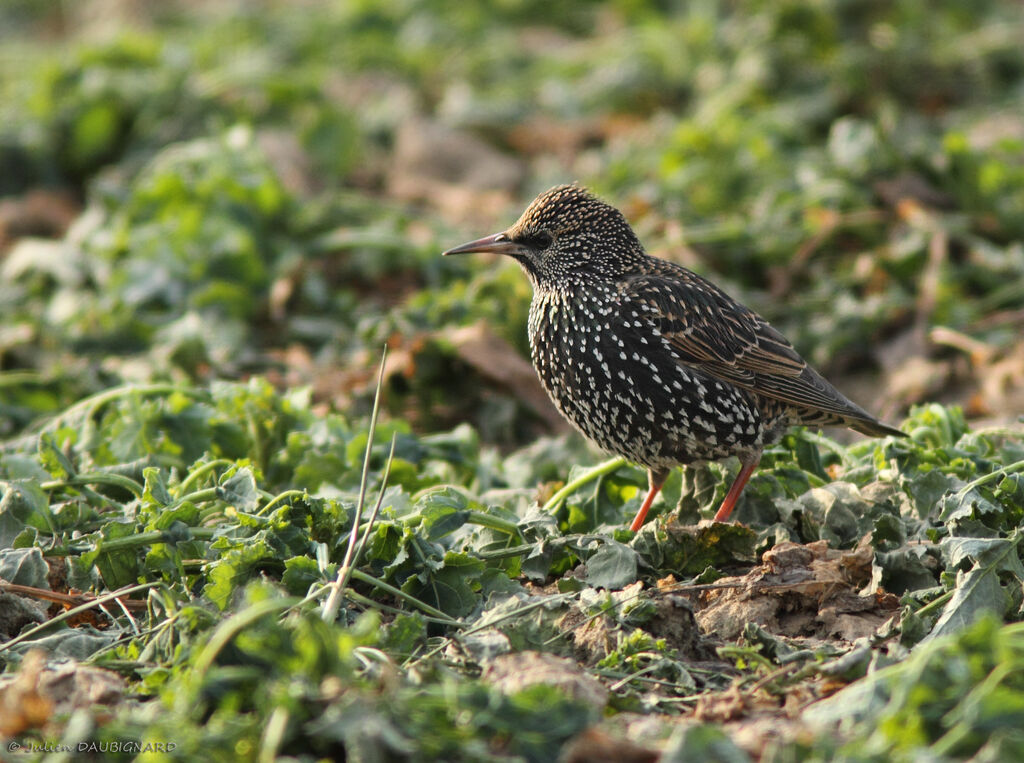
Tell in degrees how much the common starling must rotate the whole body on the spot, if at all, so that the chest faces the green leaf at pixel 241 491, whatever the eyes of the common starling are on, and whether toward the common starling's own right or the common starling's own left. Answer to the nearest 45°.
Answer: approximately 45° to the common starling's own left

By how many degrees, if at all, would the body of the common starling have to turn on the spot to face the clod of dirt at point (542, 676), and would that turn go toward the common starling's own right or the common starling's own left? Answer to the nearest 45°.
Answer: approximately 90° to the common starling's own left

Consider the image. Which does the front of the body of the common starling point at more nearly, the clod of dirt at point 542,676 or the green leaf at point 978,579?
the clod of dirt

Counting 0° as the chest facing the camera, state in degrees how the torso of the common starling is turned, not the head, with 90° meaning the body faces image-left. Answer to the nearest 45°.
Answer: approximately 90°

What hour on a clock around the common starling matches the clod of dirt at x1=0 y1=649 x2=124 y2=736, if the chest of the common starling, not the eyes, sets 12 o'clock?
The clod of dirt is roughly at 10 o'clock from the common starling.

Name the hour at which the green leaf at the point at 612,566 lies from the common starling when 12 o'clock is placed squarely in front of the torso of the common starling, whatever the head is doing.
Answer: The green leaf is roughly at 9 o'clock from the common starling.

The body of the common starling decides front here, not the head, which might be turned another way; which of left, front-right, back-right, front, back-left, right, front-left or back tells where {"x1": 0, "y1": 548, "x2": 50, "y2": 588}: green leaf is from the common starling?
front-left
